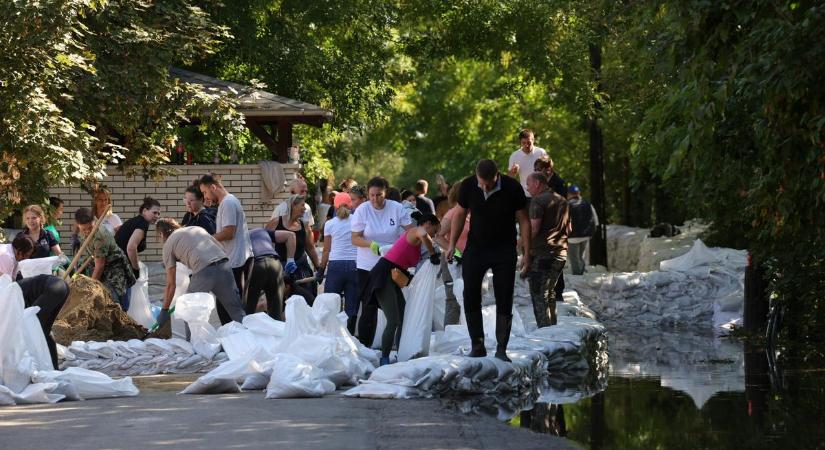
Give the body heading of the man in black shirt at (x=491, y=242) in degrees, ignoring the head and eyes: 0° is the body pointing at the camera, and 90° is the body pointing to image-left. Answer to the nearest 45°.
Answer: approximately 0°

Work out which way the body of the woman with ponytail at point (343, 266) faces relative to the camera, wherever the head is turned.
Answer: away from the camera

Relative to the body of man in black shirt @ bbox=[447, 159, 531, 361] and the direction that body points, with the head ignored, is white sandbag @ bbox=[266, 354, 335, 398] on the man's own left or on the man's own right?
on the man's own right

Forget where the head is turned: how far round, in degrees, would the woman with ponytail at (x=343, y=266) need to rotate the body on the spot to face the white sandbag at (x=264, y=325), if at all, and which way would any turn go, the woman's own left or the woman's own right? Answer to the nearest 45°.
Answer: approximately 135° to the woman's own left

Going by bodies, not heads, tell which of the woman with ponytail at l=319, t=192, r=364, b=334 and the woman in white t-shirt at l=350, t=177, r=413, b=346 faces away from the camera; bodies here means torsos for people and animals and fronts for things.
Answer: the woman with ponytail
